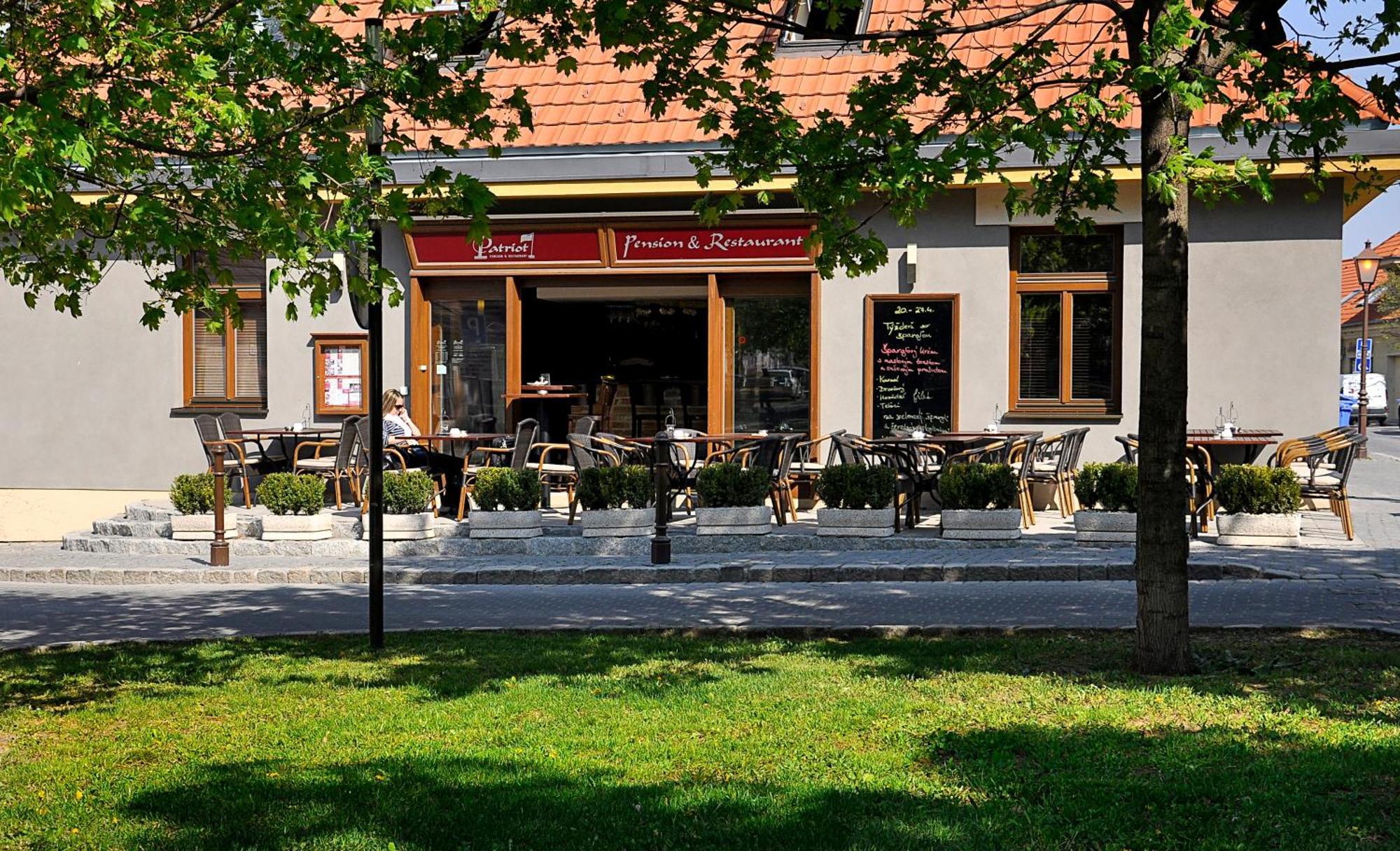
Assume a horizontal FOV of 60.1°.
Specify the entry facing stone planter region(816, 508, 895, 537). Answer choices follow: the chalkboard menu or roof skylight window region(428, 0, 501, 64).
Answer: the chalkboard menu

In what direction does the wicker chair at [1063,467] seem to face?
to the viewer's left

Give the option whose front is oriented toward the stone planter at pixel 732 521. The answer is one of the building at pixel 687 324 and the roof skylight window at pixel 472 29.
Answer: the building

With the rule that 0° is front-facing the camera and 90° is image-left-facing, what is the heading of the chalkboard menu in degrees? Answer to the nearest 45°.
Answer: approximately 0°

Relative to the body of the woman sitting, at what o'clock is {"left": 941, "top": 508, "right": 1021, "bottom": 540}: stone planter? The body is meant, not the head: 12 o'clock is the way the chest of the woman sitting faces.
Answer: The stone planter is roughly at 1 o'clock from the woman sitting.

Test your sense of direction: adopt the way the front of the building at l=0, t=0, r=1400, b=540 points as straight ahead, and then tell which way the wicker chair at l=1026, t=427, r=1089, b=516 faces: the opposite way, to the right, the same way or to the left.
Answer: to the right

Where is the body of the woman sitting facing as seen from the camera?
to the viewer's right

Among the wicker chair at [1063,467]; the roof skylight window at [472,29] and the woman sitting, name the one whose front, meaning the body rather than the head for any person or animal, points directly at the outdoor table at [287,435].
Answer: the wicker chair

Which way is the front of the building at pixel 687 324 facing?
toward the camera

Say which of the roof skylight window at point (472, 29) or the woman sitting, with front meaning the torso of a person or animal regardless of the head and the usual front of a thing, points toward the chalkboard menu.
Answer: the woman sitting

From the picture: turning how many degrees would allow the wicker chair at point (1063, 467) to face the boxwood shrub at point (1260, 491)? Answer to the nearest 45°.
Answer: approximately 135° to its left

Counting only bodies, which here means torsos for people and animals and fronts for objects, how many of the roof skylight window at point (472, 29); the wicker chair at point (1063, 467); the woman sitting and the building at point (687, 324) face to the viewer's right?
1

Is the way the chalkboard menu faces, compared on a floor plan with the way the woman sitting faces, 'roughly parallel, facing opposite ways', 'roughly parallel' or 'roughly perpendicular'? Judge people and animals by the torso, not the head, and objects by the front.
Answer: roughly perpendicular

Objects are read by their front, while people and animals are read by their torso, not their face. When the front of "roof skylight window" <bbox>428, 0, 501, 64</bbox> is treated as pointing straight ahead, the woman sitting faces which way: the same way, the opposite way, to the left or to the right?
to the left

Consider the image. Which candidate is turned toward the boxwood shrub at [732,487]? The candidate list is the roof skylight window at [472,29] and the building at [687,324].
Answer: the building

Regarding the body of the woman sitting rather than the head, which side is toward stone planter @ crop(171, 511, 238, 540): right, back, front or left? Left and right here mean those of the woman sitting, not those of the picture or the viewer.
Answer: back

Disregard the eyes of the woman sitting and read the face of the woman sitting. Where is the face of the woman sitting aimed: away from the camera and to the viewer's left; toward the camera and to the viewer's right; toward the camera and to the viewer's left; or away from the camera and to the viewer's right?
toward the camera and to the viewer's right
